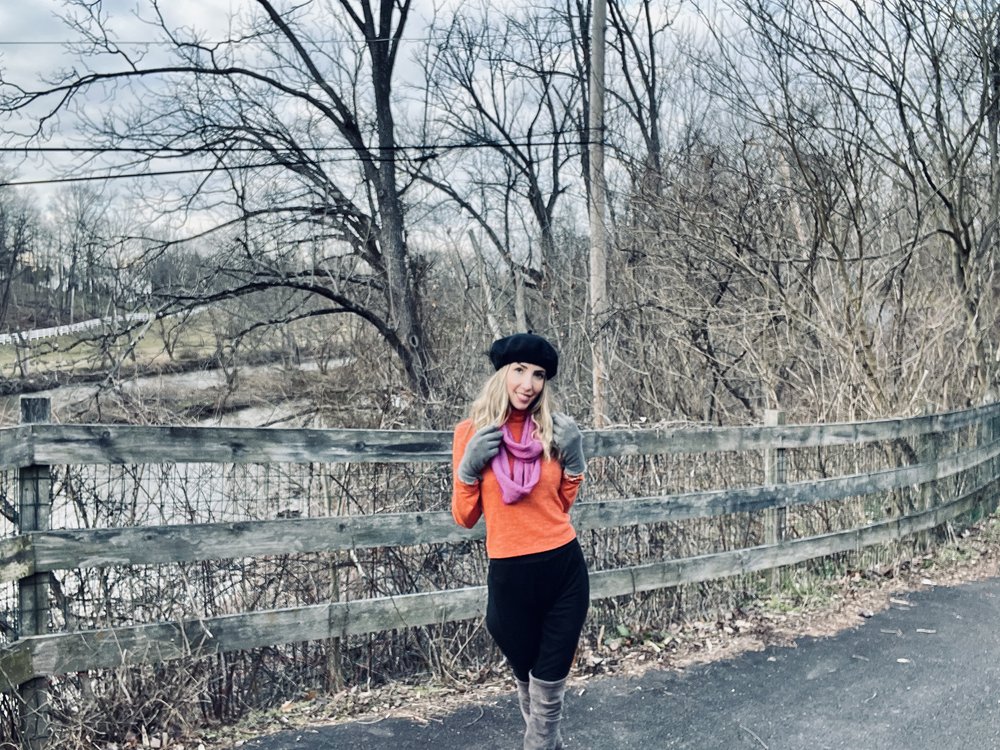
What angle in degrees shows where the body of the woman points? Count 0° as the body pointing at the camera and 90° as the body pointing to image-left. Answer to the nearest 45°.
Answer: approximately 0°

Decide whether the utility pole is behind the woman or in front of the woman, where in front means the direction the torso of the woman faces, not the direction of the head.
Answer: behind
